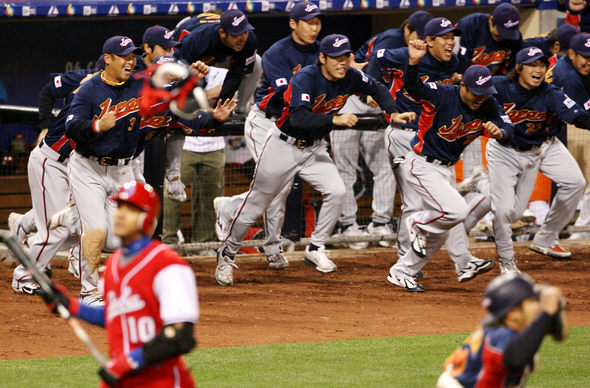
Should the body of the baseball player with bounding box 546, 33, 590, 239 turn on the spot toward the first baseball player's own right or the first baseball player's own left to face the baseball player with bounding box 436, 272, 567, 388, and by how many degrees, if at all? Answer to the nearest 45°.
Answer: approximately 45° to the first baseball player's own right

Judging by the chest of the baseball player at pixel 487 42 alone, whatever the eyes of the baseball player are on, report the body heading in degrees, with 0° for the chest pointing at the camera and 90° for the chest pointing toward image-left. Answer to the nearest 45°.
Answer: approximately 315°

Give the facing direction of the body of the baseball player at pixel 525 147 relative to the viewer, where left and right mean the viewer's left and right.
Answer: facing the viewer

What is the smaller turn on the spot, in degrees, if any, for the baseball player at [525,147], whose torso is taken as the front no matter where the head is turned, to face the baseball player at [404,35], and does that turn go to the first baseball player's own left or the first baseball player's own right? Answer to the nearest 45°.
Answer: approximately 135° to the first baseball player's own right

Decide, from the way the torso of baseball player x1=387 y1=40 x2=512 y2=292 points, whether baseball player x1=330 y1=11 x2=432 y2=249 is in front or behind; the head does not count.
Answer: behind

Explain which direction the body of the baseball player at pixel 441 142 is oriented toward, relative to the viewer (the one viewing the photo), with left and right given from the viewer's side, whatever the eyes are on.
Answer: facing the viewer and to the right of the viewer

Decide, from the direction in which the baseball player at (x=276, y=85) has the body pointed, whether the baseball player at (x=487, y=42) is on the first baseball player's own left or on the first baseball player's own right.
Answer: on the first baseball player's own left

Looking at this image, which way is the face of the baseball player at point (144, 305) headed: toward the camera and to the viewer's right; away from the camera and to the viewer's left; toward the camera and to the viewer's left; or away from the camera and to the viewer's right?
toward the camera and to the viewer's left

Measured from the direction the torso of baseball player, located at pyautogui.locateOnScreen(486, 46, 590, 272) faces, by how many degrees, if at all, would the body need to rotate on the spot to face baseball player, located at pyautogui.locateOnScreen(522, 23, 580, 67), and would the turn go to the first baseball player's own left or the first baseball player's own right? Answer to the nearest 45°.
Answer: approximately 180°

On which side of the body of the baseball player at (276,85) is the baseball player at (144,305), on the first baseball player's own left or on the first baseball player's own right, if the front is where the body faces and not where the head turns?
on the first baseball player's own right

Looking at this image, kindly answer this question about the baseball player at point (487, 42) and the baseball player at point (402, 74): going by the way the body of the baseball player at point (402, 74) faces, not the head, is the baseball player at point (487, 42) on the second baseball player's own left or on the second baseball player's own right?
on the second baseball player's own left

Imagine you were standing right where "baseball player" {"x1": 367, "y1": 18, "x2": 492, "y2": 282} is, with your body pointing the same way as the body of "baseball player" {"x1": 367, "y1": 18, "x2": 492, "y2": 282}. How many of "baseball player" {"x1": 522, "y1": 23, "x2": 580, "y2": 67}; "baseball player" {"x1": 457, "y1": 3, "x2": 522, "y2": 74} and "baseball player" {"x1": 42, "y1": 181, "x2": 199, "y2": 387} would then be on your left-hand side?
2
